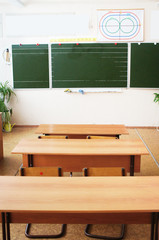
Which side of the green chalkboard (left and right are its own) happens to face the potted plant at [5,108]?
right

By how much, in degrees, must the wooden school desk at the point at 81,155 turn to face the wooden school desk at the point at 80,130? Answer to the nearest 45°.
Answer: approximately 180°

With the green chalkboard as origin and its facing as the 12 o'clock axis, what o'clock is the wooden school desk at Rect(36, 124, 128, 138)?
The wooden school desk is roughly at 12 o'clock from the green chalkboard.

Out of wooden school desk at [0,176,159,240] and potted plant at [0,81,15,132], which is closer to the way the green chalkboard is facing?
the wooden school desk

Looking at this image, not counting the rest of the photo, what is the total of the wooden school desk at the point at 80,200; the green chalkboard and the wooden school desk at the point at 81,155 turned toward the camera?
3

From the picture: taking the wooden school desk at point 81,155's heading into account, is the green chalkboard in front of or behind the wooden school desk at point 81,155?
behind

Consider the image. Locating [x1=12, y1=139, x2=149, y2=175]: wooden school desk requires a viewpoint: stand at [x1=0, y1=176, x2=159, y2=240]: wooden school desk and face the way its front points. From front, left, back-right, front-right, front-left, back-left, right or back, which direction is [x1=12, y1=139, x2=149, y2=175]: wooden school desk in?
back

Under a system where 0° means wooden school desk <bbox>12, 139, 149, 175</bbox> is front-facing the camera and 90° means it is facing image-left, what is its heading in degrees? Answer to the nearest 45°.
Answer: approximately 0°

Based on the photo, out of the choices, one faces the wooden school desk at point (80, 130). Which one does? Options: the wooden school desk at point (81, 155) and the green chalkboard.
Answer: the green chalkboard

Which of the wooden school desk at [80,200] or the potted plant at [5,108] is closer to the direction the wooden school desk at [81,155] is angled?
the wooden school desk

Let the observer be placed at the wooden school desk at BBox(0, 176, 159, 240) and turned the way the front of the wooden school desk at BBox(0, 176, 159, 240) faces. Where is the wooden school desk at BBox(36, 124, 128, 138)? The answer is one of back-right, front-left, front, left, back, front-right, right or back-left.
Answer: back

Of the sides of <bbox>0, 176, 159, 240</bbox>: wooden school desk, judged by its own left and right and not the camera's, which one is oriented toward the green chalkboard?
back
